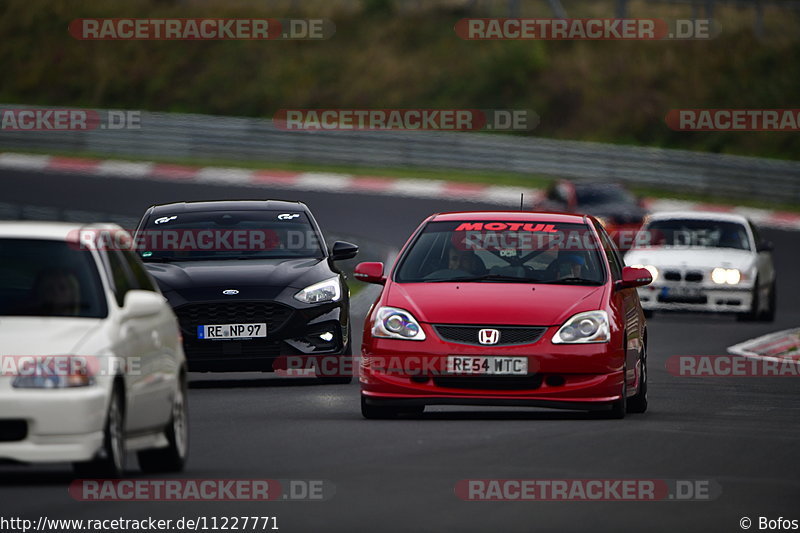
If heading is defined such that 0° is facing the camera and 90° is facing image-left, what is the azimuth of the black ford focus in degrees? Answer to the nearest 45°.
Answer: approximately 0°

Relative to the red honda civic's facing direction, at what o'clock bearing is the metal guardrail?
The metal guardrail is roughly at 6 o'clock from the red honda civic.

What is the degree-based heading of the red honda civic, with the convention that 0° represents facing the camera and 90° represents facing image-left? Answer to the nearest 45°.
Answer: approximately 0°

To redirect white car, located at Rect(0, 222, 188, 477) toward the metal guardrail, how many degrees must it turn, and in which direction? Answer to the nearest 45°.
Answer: approximately 180°

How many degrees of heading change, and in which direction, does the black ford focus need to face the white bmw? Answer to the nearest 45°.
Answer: approximately 135° to its left

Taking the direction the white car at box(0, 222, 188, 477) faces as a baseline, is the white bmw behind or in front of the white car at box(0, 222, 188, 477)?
behind

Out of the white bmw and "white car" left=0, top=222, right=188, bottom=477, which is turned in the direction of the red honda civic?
the white bmw
